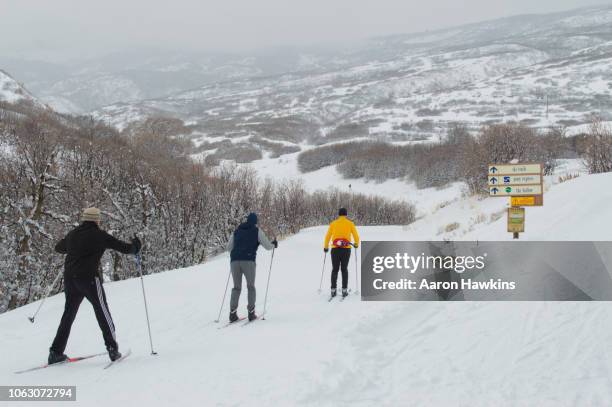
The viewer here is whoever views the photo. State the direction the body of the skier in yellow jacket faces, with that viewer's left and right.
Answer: facing away from the viewer

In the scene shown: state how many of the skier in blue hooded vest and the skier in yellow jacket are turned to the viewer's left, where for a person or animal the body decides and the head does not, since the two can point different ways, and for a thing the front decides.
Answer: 0

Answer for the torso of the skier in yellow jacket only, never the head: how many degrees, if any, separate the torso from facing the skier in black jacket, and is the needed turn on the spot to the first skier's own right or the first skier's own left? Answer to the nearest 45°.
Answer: approximately 135° to the first skier's own left

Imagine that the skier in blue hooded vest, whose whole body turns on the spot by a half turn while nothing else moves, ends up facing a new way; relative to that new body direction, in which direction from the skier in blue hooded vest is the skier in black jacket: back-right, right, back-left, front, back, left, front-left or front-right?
front

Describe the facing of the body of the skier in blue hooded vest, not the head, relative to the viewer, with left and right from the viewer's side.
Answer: facing away from the viewer and to the right of the viewer

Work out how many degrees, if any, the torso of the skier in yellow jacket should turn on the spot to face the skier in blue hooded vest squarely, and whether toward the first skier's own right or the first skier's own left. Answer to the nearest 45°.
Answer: approximately 135° to the first skier's own left
